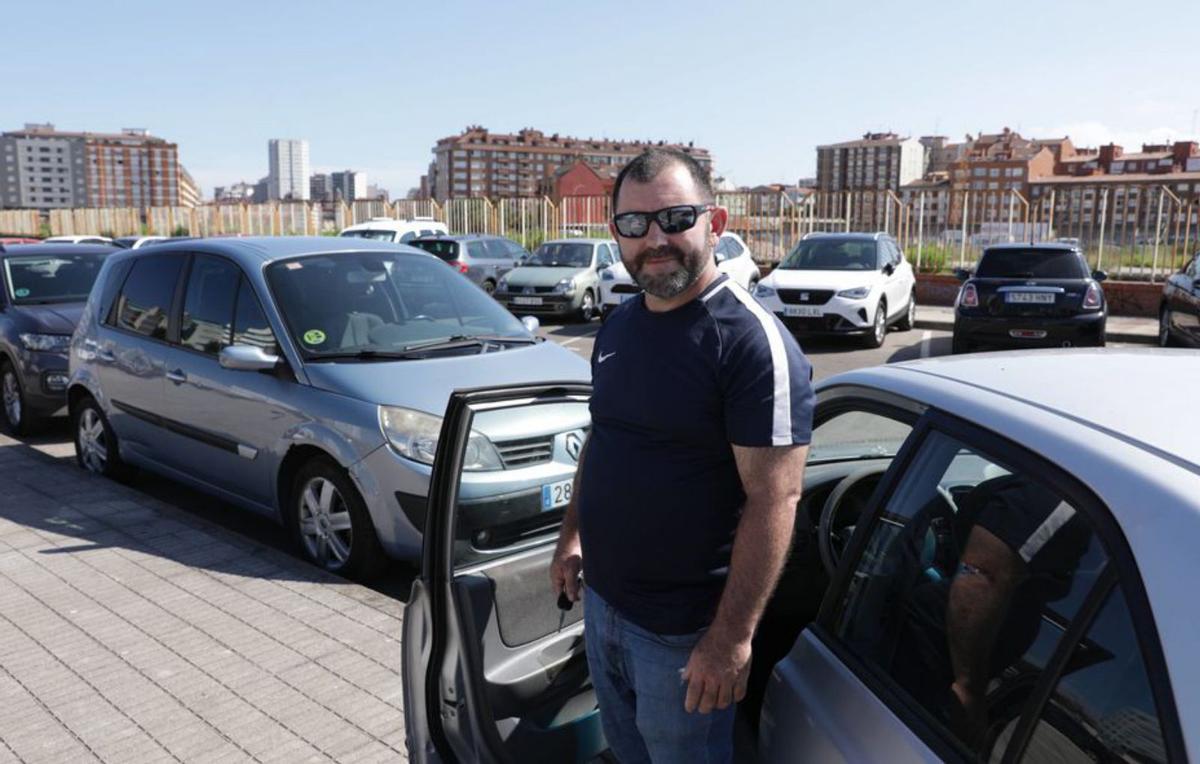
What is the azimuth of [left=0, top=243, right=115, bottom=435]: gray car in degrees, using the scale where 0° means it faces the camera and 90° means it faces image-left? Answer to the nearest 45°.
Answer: approximately 315°

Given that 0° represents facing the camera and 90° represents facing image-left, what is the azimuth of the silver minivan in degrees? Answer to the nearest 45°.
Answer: approximately 315°

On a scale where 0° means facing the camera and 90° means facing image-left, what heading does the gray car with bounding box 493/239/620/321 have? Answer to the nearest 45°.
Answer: approximately 45°

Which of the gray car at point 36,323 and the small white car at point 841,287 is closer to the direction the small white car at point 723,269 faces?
the gray car

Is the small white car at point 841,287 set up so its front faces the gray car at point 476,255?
no

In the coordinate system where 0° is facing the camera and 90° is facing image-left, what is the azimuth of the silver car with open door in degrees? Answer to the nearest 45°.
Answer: approximately 135°

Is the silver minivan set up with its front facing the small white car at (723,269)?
no

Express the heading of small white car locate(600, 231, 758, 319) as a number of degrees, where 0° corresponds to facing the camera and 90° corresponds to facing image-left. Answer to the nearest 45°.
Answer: approximately 45°

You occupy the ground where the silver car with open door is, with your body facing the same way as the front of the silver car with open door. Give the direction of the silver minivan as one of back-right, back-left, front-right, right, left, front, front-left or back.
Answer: front

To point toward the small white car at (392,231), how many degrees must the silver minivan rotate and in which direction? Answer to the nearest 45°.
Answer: approximately 135° to its left

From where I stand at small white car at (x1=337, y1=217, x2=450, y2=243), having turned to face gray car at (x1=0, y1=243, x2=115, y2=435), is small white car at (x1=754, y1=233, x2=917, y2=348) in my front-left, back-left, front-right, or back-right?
front-left

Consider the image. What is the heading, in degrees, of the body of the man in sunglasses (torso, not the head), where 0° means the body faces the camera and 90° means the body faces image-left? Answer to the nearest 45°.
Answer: approximately 45°

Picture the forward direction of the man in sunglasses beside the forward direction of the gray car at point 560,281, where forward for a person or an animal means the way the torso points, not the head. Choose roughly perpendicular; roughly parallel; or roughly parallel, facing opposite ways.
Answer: roughly parallel

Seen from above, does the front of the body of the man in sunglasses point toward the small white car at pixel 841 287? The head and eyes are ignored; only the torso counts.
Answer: no

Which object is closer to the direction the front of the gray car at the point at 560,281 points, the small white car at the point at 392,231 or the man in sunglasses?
the man in sunglasses

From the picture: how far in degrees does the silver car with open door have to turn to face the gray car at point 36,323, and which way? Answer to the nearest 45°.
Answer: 0° — it already faces it

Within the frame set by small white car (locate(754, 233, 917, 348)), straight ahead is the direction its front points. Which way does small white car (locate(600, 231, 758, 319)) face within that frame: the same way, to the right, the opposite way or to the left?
the same way

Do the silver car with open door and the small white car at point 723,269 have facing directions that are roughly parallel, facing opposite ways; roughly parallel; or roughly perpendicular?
roughly perpendicular

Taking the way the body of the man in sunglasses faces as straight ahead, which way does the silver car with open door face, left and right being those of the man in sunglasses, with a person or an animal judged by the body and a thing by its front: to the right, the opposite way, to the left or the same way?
to the right

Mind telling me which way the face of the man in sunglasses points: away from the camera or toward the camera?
toward the camera
